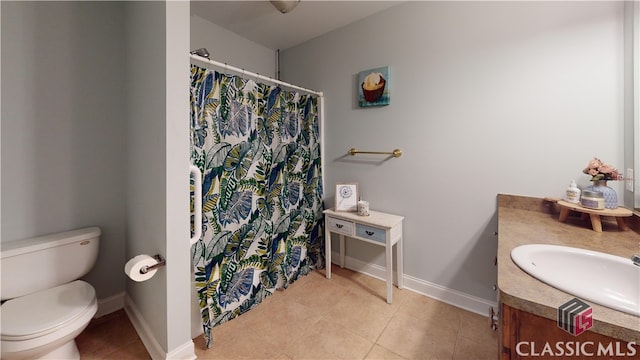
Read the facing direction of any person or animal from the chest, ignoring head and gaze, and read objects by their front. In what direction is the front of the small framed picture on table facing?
toward the camera

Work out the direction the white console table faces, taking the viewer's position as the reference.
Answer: facing the viewer and to the left of the viewer

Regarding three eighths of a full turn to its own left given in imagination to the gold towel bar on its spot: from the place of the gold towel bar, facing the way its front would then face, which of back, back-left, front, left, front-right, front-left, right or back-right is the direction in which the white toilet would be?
back-right

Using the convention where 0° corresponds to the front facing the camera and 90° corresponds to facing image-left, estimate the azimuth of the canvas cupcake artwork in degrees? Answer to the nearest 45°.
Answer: approximately 45°

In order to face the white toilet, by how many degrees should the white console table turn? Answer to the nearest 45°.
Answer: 0° — it already faces it

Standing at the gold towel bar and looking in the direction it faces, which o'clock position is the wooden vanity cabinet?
The wooden vanity cabinet is roughly at 10 o'clock from the gold towel bar.

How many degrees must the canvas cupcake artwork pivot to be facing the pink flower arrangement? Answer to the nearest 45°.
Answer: approximately 90° to its left

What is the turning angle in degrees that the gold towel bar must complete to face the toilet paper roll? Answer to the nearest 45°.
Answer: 0° — it already faces it

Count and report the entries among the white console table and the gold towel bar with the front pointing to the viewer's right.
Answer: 0

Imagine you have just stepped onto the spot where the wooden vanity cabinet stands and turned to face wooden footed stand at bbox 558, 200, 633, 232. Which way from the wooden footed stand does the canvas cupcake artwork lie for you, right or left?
left

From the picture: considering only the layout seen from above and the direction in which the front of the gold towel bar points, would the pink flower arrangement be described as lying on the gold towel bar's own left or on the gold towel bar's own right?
on the gold towel bar's own left

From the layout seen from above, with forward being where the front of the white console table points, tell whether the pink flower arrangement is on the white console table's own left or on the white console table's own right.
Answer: on the white console table's own left

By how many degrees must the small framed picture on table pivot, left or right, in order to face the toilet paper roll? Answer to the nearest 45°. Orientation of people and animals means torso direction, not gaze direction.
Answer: approximately 45° to its right

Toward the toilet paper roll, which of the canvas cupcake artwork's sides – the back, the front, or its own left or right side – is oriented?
front
